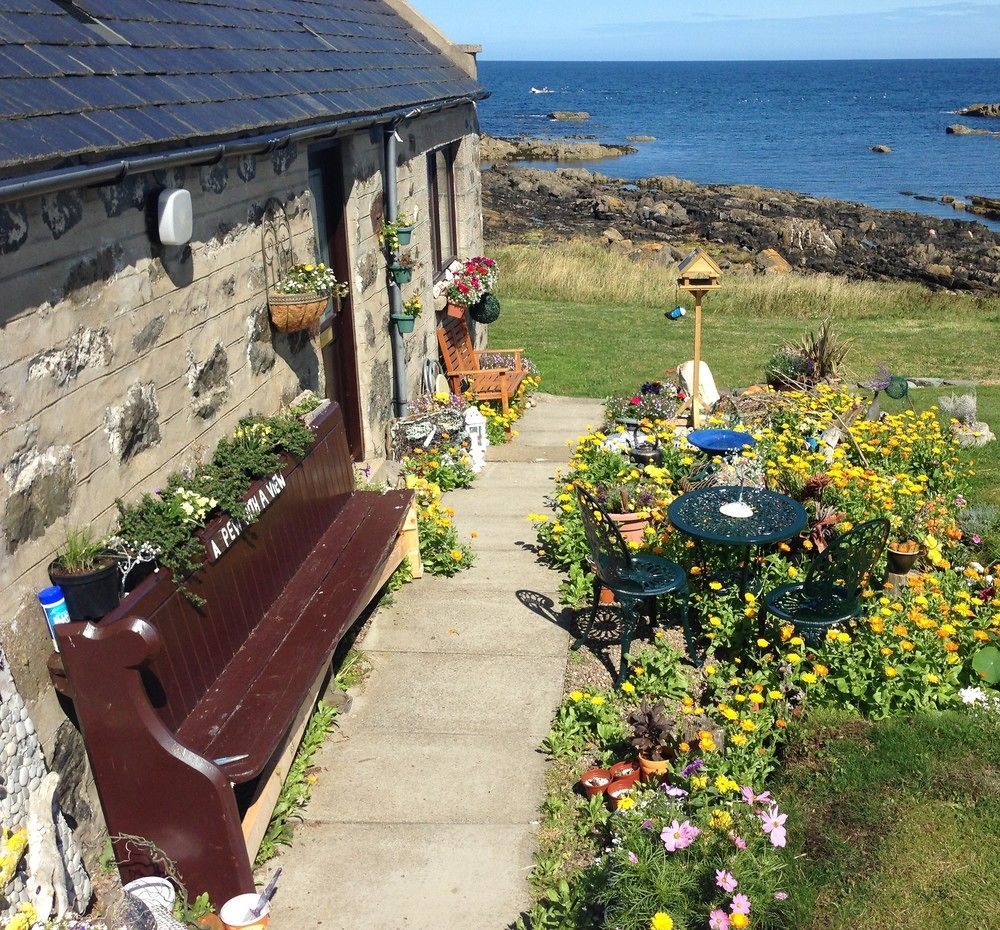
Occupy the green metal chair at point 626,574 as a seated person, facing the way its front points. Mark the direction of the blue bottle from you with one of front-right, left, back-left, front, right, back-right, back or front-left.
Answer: back

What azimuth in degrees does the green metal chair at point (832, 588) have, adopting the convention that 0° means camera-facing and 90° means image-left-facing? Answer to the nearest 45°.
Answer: approximately 45°

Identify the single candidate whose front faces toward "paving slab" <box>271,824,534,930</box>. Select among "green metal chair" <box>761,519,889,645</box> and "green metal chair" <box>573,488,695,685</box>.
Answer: "green metal chair" <box>761,519,889,645</box>

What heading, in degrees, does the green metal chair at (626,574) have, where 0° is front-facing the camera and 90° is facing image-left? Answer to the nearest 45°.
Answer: approximately 225°

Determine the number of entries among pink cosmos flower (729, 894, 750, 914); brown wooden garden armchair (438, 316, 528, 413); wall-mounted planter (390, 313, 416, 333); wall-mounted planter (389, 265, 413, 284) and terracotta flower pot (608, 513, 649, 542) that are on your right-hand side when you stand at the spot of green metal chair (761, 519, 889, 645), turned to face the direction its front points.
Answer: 4

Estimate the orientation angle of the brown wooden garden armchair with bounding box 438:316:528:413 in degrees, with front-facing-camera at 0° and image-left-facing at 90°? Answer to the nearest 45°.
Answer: approximately 315°

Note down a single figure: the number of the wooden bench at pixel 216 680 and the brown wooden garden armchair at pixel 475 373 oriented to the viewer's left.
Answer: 0

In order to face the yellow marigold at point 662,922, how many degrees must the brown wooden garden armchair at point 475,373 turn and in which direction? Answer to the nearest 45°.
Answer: approximately 45° to its right

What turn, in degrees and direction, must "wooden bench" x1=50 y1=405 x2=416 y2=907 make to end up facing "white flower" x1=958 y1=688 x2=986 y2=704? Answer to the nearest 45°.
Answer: approximately 45° to its left

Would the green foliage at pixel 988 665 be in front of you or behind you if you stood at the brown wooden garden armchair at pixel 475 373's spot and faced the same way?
in front

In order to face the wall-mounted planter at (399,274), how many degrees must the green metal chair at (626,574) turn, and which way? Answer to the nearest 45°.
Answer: approximately 90° to its left

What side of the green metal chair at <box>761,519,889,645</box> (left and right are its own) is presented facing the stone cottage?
front
